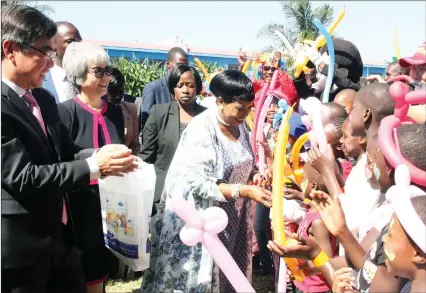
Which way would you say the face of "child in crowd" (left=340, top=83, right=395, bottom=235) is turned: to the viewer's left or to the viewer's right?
to the viewer's left

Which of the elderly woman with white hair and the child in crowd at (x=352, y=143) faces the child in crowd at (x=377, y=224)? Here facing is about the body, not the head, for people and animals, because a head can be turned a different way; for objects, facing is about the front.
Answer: the elderly woman with white hair

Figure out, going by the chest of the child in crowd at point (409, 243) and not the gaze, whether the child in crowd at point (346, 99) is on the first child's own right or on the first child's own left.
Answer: on the first child's own right

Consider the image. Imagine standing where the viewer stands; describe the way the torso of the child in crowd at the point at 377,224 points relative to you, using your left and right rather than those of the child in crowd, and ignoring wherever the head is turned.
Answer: facing to the left of the viewer

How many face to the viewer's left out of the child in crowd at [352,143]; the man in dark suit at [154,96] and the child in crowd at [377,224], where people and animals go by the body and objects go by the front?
2

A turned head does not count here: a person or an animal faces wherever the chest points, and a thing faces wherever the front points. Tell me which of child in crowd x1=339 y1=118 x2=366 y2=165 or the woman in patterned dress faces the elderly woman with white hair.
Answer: the child in crowd

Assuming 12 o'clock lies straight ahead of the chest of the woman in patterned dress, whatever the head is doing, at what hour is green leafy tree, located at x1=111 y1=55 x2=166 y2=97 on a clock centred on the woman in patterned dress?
The green leafy tree is roughly at 7 o'clock from the woman in patterned dress.

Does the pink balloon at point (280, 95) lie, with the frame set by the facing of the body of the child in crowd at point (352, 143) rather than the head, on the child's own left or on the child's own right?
on the child's own right

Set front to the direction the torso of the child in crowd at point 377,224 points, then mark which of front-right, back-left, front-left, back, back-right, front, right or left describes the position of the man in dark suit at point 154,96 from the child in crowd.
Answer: front-right

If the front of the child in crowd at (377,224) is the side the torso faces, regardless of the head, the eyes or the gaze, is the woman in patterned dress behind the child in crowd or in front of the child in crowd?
in front

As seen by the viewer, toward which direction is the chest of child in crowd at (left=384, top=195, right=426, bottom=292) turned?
to the viewer's left
